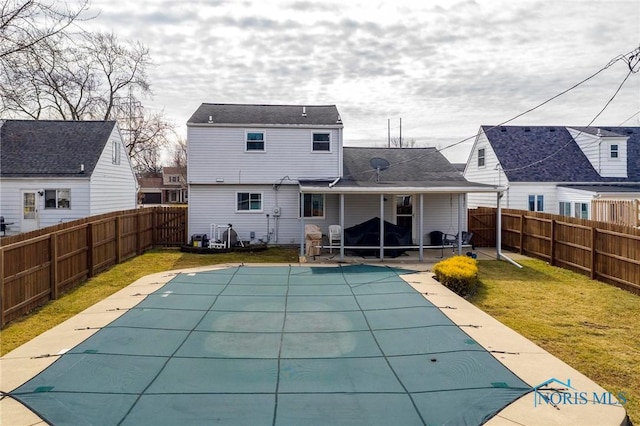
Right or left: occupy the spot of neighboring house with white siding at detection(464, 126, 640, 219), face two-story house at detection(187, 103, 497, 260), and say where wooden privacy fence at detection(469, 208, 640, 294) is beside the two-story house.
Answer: left

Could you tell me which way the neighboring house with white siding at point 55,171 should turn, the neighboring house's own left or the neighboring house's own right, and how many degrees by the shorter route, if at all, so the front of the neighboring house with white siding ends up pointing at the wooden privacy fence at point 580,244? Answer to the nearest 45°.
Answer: approximately 135° to the neighboring house's own right

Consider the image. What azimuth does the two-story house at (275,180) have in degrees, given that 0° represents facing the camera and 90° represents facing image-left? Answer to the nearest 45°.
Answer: approximately 180°

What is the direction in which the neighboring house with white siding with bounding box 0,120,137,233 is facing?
away from the camera

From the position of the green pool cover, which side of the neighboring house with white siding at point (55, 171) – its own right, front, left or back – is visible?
back

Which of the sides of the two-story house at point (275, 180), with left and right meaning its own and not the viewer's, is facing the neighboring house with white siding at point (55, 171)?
left

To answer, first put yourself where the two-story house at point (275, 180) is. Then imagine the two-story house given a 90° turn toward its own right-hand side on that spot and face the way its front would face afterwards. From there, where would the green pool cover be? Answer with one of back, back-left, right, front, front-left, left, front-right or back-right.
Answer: right

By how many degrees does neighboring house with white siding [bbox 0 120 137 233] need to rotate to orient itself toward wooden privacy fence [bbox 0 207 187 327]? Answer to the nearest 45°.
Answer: approximately 180°

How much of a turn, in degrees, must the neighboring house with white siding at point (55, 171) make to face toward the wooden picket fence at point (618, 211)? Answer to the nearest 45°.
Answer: approximately 135° to its right

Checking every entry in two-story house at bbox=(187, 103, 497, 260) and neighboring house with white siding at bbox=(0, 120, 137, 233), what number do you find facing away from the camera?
2

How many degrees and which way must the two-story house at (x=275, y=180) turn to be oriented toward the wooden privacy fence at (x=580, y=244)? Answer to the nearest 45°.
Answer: approximately 135° to its right

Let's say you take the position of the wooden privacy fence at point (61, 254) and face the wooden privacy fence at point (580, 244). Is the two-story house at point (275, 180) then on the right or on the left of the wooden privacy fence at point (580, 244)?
left
